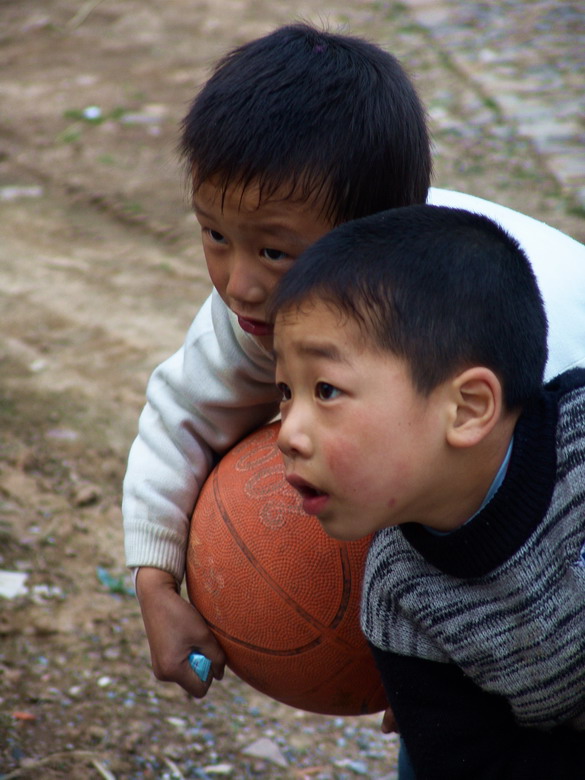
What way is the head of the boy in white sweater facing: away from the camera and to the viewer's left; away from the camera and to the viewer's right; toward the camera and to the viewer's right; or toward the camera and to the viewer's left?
toward the camera and to the viewer's left

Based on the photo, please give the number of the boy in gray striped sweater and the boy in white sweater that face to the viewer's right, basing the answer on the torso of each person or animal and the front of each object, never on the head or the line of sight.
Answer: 0

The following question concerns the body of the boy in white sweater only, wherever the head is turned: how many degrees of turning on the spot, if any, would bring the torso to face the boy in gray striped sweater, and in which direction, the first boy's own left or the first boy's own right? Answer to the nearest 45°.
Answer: approximately 90° to the first boy's own left

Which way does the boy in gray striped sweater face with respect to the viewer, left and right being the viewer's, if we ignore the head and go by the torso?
facing the viewer and to the left of the viewer

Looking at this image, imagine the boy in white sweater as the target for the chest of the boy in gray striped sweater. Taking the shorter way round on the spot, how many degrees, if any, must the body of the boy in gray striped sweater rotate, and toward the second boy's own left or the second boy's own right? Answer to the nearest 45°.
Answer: approximately 90° to the second boy's own right

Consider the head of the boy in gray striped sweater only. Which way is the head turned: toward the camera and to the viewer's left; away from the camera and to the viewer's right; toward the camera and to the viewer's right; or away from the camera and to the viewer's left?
toward the camera and to the viewer's left
